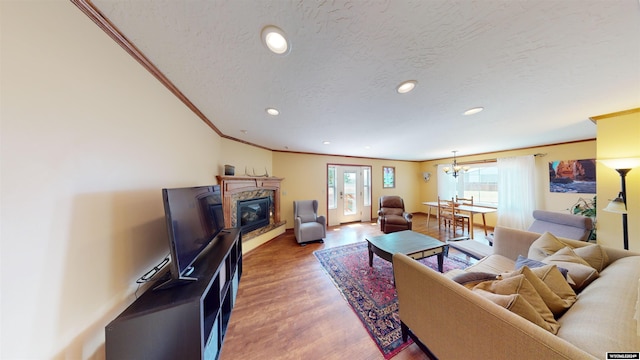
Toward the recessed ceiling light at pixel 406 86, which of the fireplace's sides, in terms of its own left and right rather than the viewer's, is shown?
front

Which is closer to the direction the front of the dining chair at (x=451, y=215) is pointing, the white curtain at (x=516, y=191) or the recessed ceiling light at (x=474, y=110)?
the white curtain

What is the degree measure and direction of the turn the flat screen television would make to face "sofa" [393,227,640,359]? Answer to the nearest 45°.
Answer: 0° — it already faces it

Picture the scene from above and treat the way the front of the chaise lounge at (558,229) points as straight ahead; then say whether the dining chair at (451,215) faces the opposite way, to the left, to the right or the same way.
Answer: the opposite way

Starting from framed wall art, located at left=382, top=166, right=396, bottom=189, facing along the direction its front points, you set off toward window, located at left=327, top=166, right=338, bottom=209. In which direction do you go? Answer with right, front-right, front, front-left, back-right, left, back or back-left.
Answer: front-right

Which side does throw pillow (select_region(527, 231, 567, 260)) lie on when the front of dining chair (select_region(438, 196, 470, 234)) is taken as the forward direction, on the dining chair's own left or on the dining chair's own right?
on the dining chair's own right

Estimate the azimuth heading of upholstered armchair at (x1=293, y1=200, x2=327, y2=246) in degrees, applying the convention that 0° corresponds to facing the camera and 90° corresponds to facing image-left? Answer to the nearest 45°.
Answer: approximately 315°

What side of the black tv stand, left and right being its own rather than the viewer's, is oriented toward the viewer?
right

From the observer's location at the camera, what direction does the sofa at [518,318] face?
facing away from the viewer and to the left of the viewer

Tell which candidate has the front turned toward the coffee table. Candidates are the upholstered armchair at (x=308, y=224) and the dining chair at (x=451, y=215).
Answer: the upholstered armchair

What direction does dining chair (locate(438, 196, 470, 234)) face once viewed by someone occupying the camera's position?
facing away from the viewer and to the right of the viewer

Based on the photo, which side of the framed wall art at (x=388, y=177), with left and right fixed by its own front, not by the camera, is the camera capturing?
front

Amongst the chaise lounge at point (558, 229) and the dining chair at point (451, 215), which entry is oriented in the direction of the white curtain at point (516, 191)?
the dining chair

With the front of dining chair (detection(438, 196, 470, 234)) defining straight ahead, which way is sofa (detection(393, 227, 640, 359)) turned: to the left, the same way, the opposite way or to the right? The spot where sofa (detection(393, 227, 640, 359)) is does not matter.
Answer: to the left

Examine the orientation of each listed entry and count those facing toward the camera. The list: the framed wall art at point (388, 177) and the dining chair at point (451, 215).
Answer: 1

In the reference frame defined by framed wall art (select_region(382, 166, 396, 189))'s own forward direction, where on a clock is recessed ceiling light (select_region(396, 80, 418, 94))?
The recessed ceiling light is roughly at 12 o'clock from the framed wall art.
